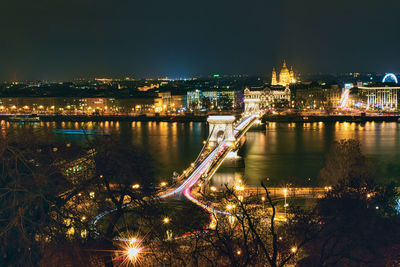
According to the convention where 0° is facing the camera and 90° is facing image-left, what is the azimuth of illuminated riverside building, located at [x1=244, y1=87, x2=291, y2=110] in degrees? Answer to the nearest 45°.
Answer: approximately 0°

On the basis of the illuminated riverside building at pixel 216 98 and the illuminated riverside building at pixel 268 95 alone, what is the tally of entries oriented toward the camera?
2

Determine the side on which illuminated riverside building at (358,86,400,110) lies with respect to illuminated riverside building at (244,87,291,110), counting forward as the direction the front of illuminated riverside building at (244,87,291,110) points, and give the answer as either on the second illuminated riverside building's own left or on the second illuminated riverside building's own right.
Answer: on the second illuminated riverside building's own left

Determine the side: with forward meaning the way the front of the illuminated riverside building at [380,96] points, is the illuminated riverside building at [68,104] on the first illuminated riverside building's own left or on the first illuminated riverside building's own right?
on the first illuminated riverside building's own right

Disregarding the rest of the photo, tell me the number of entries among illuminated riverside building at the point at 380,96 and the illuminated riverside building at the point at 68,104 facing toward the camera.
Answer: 2

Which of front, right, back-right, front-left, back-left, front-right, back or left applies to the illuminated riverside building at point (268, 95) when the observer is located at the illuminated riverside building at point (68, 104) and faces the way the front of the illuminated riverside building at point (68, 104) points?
left

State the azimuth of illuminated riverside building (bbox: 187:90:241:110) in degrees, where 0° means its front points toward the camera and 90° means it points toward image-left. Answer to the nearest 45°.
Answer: approximately 0°
